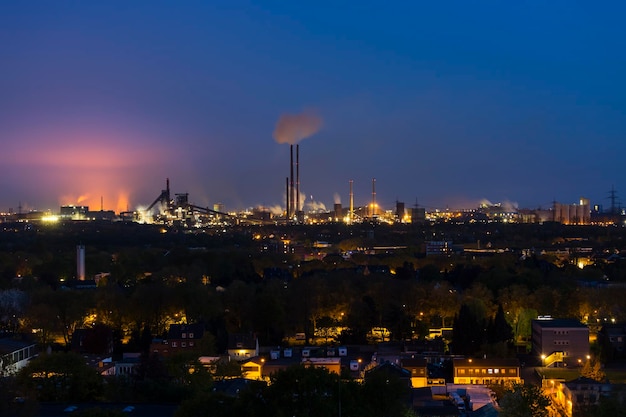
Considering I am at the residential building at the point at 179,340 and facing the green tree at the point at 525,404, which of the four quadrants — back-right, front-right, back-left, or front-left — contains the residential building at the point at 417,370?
front-left

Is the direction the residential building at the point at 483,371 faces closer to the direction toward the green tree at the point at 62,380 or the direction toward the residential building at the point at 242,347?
the green tree

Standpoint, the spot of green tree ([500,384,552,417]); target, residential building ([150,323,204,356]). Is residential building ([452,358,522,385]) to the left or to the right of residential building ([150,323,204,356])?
right

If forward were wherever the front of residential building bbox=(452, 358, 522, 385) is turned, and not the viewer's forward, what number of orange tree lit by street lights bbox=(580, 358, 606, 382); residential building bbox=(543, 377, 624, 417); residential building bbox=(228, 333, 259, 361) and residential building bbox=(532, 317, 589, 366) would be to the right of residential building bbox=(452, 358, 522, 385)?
1

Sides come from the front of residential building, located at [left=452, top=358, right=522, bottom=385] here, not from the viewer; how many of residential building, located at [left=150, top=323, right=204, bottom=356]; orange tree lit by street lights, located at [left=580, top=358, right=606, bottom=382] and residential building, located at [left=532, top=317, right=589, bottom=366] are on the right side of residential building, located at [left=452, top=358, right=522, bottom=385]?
1

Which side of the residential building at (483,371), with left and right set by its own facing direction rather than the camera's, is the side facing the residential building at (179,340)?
right

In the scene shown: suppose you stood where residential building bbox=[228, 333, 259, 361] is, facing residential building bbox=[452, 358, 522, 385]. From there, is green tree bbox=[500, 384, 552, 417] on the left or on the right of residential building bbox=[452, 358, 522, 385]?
right

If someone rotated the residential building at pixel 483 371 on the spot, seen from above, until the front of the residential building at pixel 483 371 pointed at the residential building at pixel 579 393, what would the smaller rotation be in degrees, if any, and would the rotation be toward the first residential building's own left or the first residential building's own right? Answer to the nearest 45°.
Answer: approximately 45° to the first residential building's own left

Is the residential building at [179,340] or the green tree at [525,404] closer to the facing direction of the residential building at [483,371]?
the green tree

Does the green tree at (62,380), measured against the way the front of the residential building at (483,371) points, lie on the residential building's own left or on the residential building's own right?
on the residential building's own right

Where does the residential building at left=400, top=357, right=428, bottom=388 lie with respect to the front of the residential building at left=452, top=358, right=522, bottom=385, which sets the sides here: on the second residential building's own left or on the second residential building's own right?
on the second residential building's own right

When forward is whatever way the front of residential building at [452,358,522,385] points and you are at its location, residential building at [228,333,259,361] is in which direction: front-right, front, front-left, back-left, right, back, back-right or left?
right

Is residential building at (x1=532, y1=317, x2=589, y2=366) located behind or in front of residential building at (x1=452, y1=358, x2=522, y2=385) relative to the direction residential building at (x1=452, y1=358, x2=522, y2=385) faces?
behind

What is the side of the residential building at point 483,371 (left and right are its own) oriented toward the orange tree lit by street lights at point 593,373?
left

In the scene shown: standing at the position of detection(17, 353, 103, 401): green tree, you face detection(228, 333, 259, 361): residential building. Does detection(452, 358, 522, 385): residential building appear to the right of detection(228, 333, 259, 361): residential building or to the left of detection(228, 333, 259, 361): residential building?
right

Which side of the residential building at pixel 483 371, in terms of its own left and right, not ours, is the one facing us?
front
